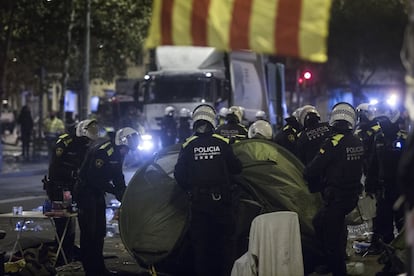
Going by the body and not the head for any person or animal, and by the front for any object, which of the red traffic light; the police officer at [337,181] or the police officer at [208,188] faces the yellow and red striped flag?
the red traffic light

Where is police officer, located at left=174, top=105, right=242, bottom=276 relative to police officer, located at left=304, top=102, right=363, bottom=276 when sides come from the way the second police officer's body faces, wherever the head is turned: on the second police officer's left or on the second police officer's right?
on the second police officer's left

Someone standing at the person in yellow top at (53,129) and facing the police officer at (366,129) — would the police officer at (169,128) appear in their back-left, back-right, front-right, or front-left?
front-left

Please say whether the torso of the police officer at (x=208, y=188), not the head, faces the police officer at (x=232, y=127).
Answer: yes

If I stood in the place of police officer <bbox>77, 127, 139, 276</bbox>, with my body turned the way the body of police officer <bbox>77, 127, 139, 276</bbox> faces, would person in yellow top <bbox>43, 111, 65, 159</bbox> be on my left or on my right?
on my left

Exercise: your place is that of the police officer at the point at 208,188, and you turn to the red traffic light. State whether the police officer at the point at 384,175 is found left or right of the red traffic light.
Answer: right

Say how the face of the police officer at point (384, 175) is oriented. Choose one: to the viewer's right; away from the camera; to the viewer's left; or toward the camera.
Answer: away from the camera

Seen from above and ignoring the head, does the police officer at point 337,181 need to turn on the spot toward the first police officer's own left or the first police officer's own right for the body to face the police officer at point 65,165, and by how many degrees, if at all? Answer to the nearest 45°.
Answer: approximately 45° to the first police officer's own left

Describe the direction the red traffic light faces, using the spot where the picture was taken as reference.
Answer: facing the viewer

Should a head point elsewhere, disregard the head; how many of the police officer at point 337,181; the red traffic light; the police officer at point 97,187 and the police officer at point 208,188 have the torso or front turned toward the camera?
1

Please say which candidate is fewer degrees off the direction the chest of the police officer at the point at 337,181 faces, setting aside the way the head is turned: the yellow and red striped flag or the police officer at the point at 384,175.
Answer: the police officer

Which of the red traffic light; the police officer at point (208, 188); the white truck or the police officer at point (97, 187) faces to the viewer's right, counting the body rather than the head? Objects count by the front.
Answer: the police officer at point (97, 187)

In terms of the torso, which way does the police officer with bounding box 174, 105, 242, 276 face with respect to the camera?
away from the camera

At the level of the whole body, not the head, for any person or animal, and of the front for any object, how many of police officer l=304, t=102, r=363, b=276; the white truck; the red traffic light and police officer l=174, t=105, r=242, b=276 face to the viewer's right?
0

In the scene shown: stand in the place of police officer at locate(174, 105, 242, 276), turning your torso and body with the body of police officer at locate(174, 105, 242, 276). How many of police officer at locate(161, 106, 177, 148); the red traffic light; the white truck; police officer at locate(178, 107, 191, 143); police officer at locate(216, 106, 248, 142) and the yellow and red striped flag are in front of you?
5

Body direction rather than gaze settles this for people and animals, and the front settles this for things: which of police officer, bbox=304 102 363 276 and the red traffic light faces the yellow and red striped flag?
the red traffic light

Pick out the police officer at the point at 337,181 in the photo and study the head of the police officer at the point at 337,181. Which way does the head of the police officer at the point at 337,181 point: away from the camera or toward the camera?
away from the camera
